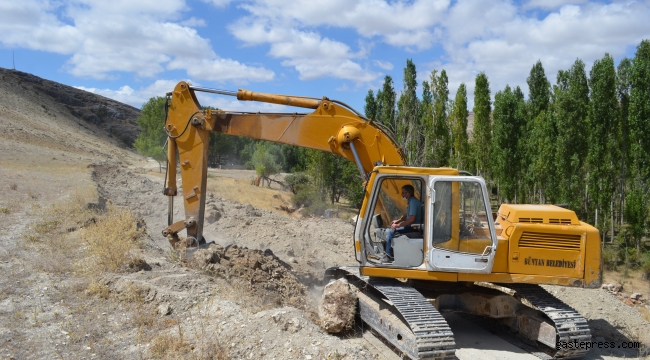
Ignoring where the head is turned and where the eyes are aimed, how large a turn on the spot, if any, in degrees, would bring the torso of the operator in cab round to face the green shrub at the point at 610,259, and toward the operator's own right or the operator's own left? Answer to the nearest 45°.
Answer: approximately 135° to the operator's own right

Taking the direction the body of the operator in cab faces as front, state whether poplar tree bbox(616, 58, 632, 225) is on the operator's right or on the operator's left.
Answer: on the operator's right

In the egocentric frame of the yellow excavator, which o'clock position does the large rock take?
The large rock is roughly at 12 o'clock from the yellow excavator.

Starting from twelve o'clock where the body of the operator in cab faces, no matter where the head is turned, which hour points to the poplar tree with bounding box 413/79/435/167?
The poplar tree is roughly at 3 o'clock from the operator in cab.

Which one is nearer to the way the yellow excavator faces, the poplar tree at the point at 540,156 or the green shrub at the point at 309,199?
the green shrub

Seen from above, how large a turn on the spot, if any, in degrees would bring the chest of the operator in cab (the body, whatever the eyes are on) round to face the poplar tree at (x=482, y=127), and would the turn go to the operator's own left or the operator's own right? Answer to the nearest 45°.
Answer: approximately 90° to the operator's own right

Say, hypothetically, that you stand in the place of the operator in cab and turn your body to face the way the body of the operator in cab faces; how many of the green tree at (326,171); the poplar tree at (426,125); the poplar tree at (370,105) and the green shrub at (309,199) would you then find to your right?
4

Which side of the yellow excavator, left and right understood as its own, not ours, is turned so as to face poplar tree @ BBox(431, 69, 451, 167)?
right

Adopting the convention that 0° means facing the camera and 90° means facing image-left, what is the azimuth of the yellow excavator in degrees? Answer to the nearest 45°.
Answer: approximately 90°

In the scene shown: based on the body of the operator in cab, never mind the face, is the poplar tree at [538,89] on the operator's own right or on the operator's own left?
on the operator's own right

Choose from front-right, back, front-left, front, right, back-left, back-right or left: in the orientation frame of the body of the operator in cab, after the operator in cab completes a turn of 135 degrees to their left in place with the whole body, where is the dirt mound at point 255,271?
back

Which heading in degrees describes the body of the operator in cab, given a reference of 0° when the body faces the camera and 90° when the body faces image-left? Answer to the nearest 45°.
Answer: approximately 90°

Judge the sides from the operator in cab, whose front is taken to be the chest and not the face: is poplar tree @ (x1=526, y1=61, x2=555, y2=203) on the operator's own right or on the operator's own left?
on the operator's own right

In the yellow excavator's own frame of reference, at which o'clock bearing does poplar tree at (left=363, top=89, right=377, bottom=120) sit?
The poplar tree is roughly at 3 o'clock from the yellow excavator.

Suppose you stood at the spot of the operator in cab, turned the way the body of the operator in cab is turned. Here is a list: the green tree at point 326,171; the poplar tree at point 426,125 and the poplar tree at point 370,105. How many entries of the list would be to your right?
3

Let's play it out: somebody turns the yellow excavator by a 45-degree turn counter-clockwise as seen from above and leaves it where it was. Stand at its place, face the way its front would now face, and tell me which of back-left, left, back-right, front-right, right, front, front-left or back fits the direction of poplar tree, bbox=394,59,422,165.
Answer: back-right
